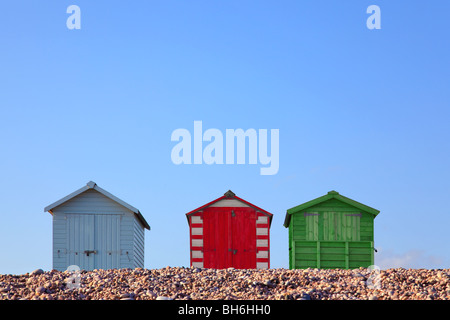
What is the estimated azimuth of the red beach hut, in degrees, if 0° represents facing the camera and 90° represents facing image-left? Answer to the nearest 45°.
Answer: approximately 0°

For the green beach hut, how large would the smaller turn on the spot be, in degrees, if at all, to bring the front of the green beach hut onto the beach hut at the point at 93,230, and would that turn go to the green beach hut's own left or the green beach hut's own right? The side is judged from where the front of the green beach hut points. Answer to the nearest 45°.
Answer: approximately 90° to the green beach hut's own right

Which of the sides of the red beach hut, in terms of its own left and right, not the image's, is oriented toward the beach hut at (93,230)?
right

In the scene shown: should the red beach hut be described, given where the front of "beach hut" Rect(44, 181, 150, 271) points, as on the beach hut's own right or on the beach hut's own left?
on the beach hut's own left

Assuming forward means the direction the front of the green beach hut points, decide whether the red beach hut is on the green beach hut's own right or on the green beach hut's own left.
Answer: on the green beach hut's own right

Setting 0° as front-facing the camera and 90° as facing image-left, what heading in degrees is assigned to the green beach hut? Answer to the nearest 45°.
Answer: approximately 0°

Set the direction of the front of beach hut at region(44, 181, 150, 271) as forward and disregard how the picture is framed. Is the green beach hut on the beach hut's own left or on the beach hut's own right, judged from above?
on the beach hut's own left

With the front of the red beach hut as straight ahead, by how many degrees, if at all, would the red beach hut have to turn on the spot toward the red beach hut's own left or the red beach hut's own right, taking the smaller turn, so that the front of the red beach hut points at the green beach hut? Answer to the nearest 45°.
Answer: approximately 90° to the red beach hut's own left
